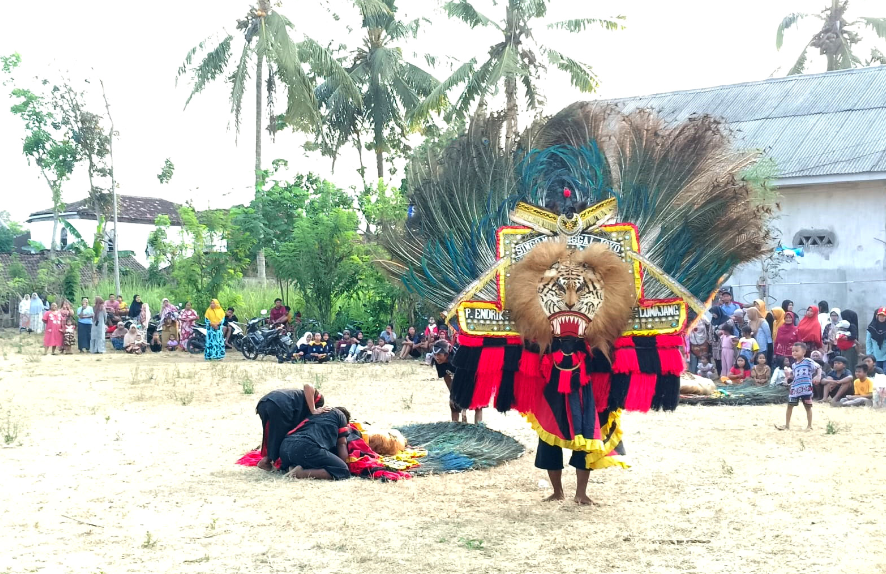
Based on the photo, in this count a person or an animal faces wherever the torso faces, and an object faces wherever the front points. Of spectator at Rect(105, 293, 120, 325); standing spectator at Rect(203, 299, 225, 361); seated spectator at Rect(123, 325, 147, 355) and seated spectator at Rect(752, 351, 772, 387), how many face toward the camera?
4

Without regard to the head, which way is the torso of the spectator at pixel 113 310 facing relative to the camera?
toward the camera

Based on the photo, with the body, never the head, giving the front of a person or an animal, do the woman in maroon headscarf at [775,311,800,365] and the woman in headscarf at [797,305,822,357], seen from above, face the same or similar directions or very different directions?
same or similar directions

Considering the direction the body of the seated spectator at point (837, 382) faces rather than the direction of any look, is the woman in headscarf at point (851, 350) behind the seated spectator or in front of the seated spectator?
behind

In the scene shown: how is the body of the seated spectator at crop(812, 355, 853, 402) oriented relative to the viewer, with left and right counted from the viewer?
facing the viewer and to the left of the viewer

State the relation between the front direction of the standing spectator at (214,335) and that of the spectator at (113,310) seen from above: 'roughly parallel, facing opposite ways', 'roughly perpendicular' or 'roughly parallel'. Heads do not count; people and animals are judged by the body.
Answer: roughly parallel

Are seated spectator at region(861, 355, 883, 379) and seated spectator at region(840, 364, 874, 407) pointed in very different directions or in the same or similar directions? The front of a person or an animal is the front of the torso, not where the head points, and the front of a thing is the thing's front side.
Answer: same or similar directions

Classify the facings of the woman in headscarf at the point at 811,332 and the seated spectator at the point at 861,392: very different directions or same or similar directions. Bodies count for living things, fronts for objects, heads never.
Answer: same or similar directions

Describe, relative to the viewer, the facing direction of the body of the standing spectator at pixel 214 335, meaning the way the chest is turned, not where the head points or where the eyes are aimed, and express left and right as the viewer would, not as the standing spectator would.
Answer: facing the viewer

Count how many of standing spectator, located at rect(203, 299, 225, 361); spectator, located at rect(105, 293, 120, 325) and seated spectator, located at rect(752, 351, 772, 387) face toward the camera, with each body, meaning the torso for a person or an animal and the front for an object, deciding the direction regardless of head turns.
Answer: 3

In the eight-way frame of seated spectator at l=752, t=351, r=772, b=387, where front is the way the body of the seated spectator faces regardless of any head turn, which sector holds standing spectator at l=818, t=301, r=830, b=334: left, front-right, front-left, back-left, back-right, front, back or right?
back-left

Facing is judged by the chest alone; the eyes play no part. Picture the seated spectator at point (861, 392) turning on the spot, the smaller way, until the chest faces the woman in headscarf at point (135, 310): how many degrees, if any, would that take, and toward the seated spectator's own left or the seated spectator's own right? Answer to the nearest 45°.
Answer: approximately 45° to the seated spectator's own right

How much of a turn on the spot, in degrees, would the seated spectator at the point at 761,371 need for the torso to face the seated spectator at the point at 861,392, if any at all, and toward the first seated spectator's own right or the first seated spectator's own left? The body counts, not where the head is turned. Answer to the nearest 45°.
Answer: approximately 45° to the first seated spectator's own left
